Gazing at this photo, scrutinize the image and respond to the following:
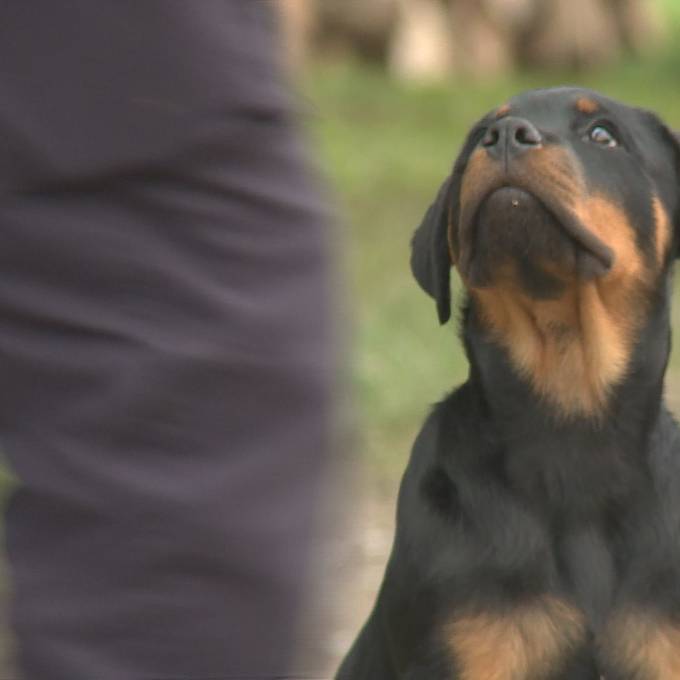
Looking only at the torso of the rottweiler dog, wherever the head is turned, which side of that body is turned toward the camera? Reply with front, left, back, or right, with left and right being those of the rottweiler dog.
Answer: front
